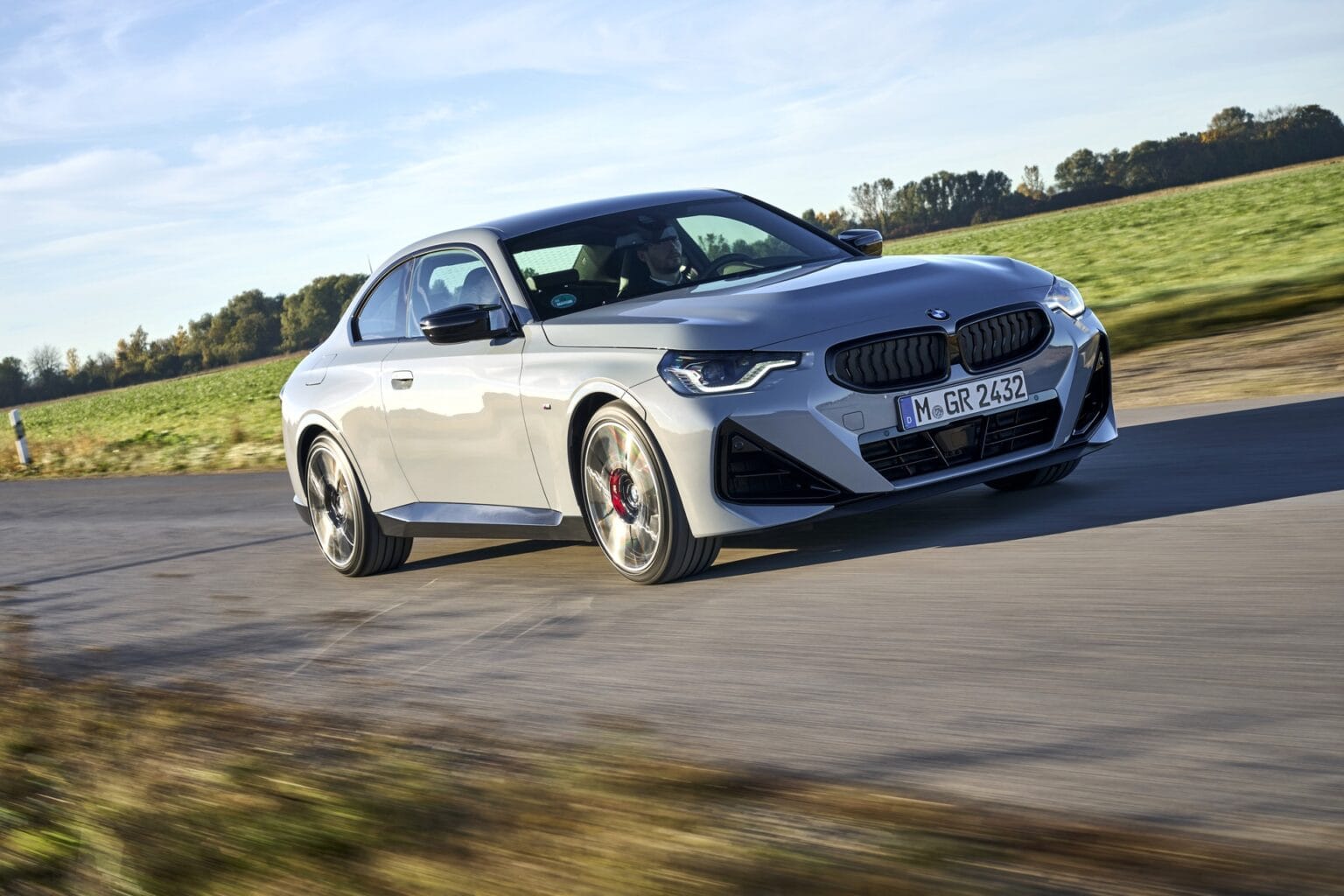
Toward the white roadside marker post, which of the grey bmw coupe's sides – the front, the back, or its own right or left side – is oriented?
back

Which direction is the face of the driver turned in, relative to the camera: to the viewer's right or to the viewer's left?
to the viewer's right

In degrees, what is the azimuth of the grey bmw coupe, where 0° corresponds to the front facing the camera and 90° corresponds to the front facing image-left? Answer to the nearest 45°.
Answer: approximately 315°

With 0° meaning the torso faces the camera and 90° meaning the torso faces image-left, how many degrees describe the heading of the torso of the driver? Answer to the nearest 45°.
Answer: approximately 315°

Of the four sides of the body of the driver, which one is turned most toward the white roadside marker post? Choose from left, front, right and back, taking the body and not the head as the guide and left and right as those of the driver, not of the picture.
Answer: back
